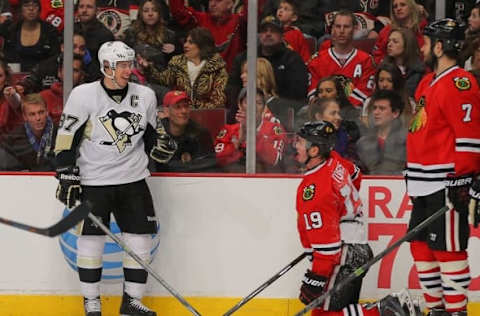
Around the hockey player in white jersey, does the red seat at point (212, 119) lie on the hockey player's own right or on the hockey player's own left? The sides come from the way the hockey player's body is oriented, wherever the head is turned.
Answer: on the hockey player's own left

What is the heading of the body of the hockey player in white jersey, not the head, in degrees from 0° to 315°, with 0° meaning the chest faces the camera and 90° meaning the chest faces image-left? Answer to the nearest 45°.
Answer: approximately 315°

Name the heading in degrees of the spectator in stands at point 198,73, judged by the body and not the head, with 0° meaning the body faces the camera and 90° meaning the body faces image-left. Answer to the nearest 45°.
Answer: approximately 45°

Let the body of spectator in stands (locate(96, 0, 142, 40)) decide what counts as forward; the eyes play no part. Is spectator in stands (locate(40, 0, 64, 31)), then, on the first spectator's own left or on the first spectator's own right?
on the first spectator's own right
